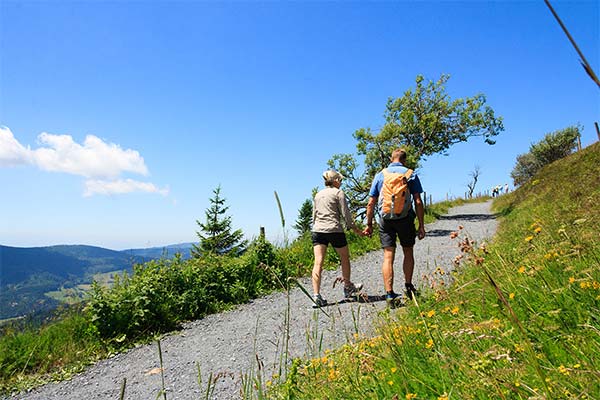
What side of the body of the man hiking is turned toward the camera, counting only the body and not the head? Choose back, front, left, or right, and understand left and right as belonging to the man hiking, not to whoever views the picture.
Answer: back

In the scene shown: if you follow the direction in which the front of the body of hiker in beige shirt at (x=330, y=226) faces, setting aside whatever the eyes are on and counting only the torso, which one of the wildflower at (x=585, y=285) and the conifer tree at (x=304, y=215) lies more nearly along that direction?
the conifer tree

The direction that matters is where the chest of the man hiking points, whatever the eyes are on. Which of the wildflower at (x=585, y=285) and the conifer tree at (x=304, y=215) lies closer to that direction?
the conifer tree

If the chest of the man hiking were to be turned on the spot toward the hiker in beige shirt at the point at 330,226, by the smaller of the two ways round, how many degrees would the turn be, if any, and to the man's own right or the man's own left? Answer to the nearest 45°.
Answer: approximately 45° to the man's own left

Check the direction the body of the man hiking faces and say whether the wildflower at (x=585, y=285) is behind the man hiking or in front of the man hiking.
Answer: behind

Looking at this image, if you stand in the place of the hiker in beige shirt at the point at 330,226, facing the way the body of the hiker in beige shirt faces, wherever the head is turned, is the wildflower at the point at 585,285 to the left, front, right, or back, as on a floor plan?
right

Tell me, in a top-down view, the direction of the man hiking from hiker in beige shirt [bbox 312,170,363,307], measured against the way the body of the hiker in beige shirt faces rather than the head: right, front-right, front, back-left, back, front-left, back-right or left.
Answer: right

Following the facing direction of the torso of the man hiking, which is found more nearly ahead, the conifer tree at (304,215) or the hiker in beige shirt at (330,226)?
the conifer tree

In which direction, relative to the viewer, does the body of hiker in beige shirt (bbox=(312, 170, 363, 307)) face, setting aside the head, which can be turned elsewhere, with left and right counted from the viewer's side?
facing away from the viewer and to the right of the viewer

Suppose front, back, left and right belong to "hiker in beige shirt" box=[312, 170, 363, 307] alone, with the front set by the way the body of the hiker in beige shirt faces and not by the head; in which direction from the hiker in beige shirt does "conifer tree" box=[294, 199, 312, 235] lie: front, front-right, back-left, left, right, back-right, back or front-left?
front-left
